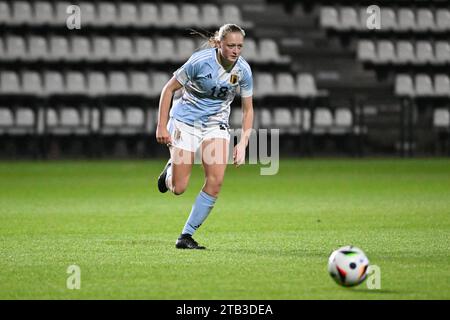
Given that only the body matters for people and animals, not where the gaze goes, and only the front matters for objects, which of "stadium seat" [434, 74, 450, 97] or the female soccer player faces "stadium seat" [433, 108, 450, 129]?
"stadium seat" [434, 74, 450, 97]

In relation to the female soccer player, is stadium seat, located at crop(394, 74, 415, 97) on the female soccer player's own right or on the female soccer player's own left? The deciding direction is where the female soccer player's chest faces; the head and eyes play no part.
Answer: on the female soccer player's own left

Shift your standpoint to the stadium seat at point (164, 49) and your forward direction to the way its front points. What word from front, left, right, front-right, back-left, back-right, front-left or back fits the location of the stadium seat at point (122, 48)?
right

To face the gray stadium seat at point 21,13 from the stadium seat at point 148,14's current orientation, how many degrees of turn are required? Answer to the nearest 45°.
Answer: approximately 90° to its right

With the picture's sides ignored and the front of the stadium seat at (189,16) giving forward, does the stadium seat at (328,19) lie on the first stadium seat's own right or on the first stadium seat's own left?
on the first stadium seat's own left

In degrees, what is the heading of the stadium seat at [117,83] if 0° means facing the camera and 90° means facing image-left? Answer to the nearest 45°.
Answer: approximately 0°

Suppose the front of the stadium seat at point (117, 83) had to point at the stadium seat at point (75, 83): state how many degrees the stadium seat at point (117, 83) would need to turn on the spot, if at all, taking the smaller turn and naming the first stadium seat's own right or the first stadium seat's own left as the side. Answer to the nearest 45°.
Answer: approximately 90° to the first stadium seat's own right

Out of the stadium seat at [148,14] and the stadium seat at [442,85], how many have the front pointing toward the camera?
2
